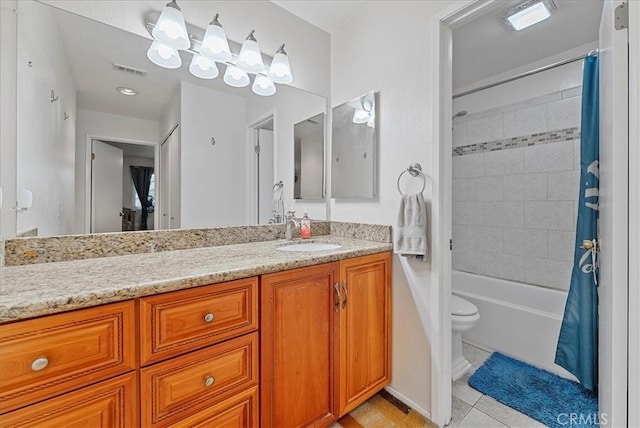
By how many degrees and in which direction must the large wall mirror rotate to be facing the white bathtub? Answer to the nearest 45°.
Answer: approximately 45° to its left

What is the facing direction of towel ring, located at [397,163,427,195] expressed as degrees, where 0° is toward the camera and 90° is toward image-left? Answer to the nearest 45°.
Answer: approximately 45°

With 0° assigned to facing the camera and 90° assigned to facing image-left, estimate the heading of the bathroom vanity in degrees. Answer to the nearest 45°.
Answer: approximately 315°

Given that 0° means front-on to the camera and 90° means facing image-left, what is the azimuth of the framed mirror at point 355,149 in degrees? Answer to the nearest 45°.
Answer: approximately 45°

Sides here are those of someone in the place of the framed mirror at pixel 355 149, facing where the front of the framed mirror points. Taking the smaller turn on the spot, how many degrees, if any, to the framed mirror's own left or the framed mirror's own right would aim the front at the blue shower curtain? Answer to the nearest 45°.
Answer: approximately 135° to the framed mirror's own left

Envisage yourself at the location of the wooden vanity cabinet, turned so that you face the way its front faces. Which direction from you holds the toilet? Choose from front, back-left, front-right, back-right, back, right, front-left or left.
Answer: left

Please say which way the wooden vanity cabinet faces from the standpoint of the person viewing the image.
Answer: facing the viewer and to the right of the viewer
